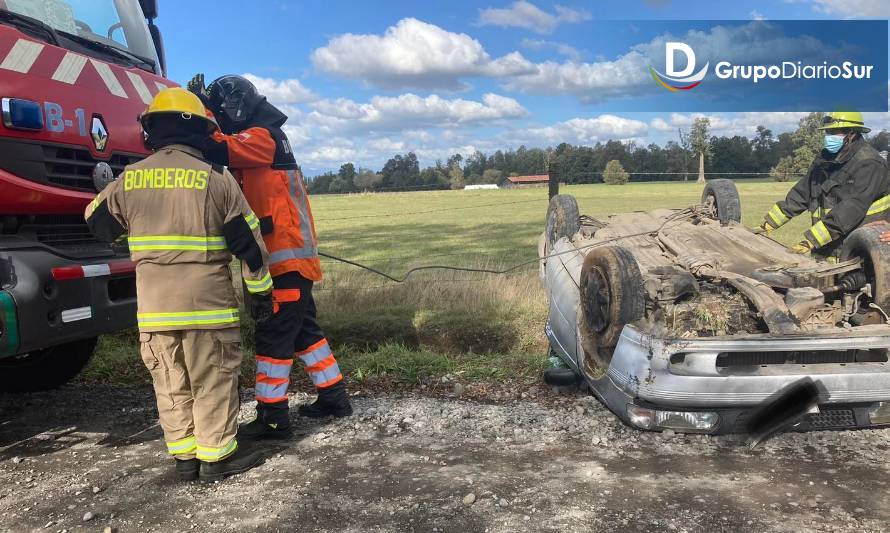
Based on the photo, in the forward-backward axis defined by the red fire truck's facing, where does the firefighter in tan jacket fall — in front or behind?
in front

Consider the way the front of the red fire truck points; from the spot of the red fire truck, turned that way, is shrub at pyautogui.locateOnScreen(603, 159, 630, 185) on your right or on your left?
on your left

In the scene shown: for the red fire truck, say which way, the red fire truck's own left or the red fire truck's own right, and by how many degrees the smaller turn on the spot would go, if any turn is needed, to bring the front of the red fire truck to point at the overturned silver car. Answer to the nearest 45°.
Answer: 0° — it already faces it

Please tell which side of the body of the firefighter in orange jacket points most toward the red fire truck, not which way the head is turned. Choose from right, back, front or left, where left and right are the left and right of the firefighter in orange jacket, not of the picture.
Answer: front

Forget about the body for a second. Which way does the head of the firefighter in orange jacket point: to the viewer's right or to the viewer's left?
to the viewer's left

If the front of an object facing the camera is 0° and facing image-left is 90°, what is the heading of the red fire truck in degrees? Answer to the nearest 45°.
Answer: approximately 315°

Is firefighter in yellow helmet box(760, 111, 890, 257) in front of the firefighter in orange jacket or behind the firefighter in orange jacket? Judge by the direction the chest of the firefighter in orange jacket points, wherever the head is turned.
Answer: behind

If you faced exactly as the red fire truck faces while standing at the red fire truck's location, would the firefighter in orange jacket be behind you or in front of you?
in front

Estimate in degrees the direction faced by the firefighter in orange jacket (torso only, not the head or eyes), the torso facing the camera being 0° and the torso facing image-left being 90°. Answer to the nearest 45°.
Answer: approximately 90°

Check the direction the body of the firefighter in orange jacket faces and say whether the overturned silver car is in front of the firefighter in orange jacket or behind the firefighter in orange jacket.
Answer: behind

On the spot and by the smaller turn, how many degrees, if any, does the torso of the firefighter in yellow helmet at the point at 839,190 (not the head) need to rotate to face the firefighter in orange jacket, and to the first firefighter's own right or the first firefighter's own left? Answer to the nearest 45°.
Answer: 0° — they already face them

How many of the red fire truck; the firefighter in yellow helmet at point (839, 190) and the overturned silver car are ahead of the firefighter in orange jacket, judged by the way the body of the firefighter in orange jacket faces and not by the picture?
1

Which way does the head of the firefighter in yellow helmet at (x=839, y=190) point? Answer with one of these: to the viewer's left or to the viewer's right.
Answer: to the viewer's left

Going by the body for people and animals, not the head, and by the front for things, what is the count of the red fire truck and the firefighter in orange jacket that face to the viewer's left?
1
